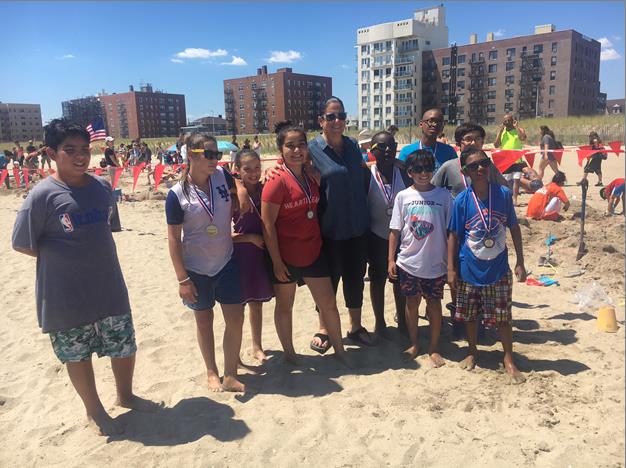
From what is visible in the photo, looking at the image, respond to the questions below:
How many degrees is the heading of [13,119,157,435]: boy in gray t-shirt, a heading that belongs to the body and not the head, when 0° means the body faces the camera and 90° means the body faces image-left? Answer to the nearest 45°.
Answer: approximately 315°

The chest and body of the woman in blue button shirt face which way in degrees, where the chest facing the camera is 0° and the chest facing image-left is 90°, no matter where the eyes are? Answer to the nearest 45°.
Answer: approximately 0°

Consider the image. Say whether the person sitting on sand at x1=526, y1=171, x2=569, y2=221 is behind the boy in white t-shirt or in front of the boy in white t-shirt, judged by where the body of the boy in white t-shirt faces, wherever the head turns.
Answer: behind

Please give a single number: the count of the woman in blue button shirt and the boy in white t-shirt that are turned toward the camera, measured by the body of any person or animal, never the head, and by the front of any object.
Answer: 2

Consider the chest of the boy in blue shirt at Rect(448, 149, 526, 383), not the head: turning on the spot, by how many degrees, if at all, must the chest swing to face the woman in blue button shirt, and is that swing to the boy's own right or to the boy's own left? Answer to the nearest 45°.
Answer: approximately 90° to the boy's own right

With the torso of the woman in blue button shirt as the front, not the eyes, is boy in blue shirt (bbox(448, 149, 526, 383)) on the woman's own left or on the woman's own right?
on the woman's own left

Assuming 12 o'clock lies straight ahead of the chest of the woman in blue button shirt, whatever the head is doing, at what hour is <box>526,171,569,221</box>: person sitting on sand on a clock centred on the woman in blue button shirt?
The person sitting on sand is roughly at 7 o'clock from the woman in blue button shirt.

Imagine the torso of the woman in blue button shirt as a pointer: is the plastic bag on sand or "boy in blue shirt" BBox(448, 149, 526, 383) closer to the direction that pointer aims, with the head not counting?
the boy in blue shirt
